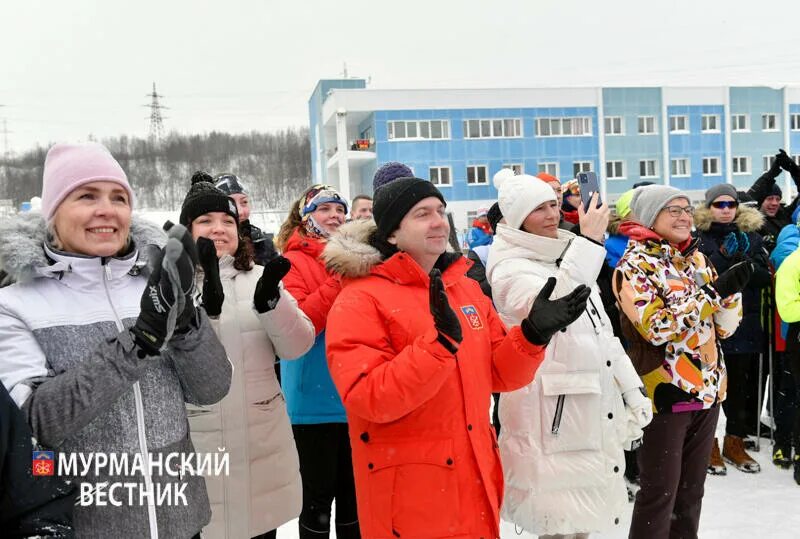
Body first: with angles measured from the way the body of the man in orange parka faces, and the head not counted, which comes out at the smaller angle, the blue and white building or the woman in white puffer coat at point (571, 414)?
the woman in white puffer coat

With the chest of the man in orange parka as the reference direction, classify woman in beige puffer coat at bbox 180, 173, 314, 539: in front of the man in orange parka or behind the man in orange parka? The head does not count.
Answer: behind

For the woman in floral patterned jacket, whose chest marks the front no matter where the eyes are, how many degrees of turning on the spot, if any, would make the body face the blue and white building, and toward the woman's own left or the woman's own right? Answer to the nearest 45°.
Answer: approximately 135° to the woman's own left

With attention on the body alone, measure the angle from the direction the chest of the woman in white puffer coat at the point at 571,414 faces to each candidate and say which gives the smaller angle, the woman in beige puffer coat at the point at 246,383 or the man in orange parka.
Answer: the man in orange parka

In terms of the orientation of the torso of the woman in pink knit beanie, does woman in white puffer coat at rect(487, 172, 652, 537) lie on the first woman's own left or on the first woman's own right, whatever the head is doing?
on the first woman's own left

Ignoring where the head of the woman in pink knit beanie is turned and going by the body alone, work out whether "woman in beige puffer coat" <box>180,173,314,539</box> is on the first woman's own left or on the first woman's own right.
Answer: on the first woman's own left

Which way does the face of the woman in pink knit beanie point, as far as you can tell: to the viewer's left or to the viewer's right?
to the viewer's right

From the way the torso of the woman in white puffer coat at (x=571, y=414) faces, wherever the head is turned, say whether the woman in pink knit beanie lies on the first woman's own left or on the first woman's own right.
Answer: on the first woman's own right

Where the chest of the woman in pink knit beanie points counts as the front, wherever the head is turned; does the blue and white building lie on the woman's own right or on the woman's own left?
on the woman's own left

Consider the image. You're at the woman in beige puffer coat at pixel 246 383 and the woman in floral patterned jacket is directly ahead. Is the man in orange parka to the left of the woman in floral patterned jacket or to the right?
right

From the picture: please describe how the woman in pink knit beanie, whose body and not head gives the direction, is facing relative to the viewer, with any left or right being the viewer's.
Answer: facing the viewer and to the right of the viewer

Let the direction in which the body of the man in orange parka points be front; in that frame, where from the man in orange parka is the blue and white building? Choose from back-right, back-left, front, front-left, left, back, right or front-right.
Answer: back-left
